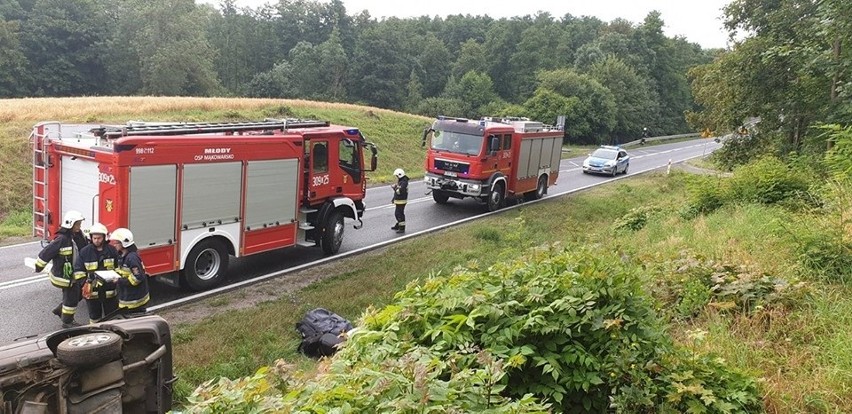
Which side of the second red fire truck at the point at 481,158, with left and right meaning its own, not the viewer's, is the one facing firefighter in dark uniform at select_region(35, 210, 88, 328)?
front

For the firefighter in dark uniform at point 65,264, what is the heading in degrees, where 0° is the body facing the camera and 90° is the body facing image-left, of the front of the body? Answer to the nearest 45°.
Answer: approximately 270°

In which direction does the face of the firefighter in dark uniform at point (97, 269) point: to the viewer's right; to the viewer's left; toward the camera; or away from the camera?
toward the camera

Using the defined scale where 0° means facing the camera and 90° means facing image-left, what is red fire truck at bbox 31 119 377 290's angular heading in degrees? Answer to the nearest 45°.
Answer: approximately 225°

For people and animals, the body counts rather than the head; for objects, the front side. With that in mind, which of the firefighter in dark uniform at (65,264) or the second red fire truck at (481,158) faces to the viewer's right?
the firefighter in dark uniform

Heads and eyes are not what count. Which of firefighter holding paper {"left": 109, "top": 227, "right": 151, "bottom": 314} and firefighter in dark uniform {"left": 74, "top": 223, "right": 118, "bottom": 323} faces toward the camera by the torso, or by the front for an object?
the firefighter in dark uniform

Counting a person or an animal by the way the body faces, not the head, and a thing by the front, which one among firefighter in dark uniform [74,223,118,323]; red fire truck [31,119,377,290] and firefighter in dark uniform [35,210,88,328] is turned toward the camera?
firefighter in dark uniform [74,223,118,323]

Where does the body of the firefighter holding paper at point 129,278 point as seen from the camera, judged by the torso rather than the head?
to the viewer's left

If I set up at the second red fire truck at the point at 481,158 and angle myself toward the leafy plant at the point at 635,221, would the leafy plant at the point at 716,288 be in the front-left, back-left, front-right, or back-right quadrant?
front-right

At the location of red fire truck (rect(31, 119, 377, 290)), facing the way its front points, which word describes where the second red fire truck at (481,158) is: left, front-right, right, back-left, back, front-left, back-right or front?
front

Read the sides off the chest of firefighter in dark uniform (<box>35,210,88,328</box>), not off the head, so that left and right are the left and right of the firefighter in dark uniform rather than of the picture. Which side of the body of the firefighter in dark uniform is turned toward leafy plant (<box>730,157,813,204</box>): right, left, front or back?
front

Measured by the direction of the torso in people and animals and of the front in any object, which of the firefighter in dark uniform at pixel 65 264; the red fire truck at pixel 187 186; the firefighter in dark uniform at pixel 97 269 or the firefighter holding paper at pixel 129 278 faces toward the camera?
the firefighter in dark uniform at pixel 97 269

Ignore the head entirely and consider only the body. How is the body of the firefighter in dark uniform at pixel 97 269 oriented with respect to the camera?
toward the camera
